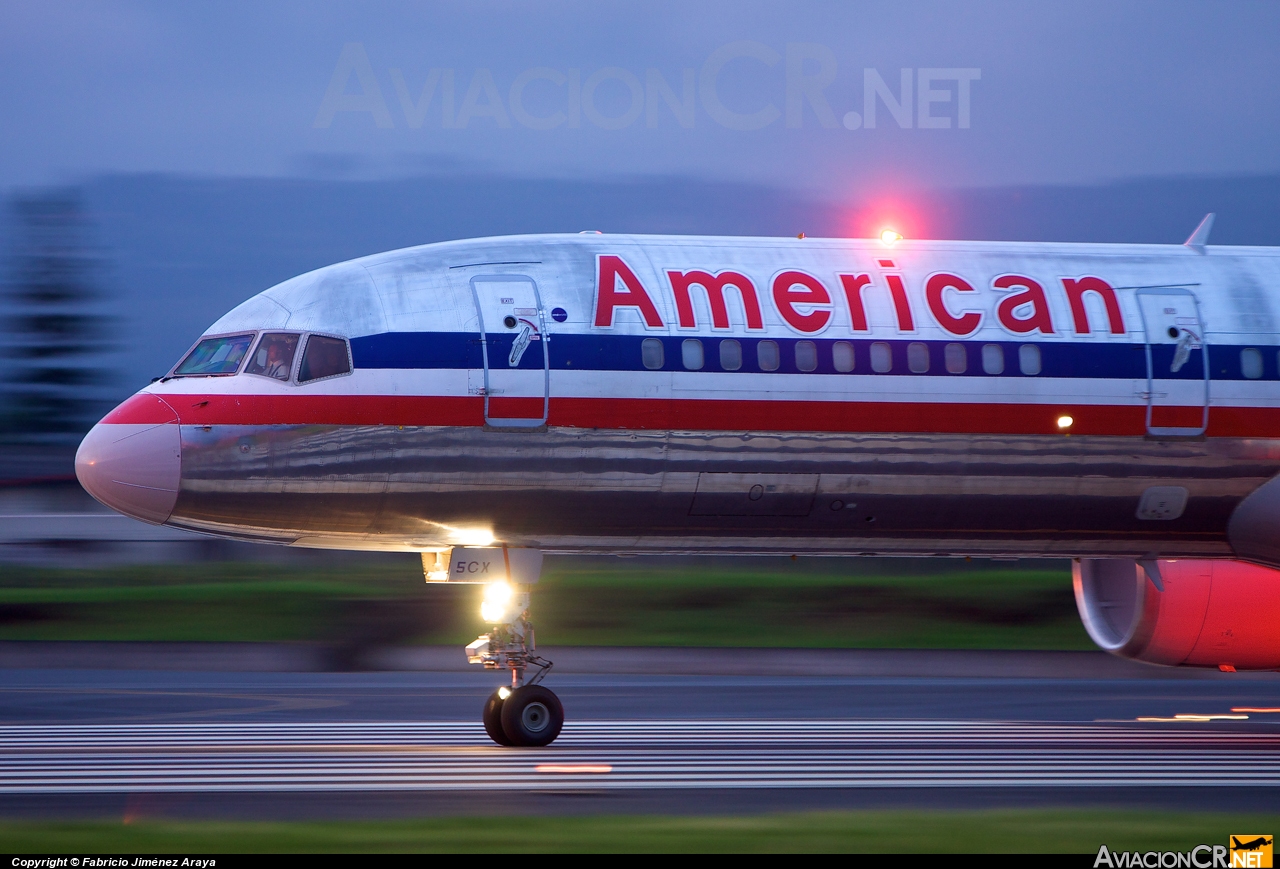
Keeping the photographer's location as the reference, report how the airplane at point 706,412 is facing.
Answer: facing to the left of the viewer
